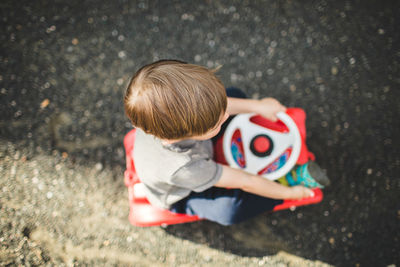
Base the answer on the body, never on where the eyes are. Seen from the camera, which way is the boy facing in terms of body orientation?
to the viewer's right
